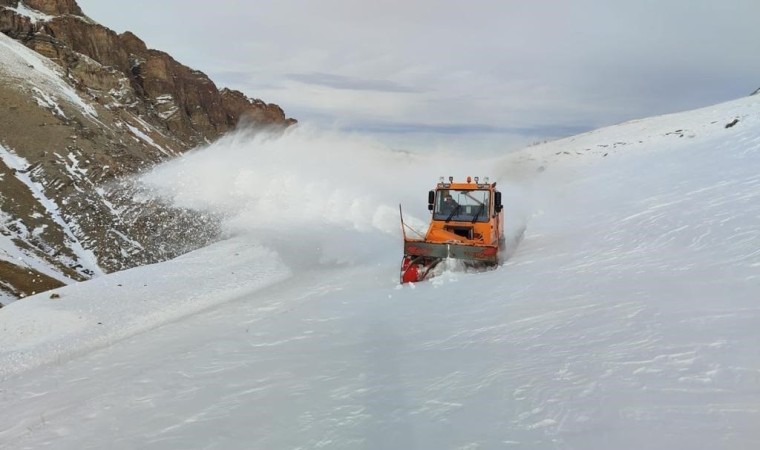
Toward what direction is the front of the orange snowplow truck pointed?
toward the camera
